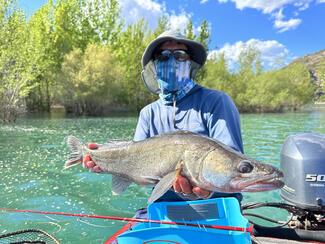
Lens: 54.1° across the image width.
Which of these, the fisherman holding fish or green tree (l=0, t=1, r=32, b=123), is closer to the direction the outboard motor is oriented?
the fisherman holding fish

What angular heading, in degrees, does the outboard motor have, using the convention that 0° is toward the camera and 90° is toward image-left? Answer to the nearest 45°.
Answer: approximately 45°

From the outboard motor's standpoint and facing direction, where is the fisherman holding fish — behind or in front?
in front

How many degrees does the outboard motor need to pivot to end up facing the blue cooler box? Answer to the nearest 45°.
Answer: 0° — it already faces it

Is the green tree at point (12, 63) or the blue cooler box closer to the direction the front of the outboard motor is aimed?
the blue cooler box

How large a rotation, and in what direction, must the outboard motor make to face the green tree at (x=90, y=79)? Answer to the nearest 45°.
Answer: approximately 90° to its right

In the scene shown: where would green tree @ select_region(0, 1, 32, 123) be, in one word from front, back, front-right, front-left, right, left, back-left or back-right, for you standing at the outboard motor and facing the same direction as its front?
right

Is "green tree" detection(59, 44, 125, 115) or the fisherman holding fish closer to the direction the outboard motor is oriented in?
the fisherman holding fish
